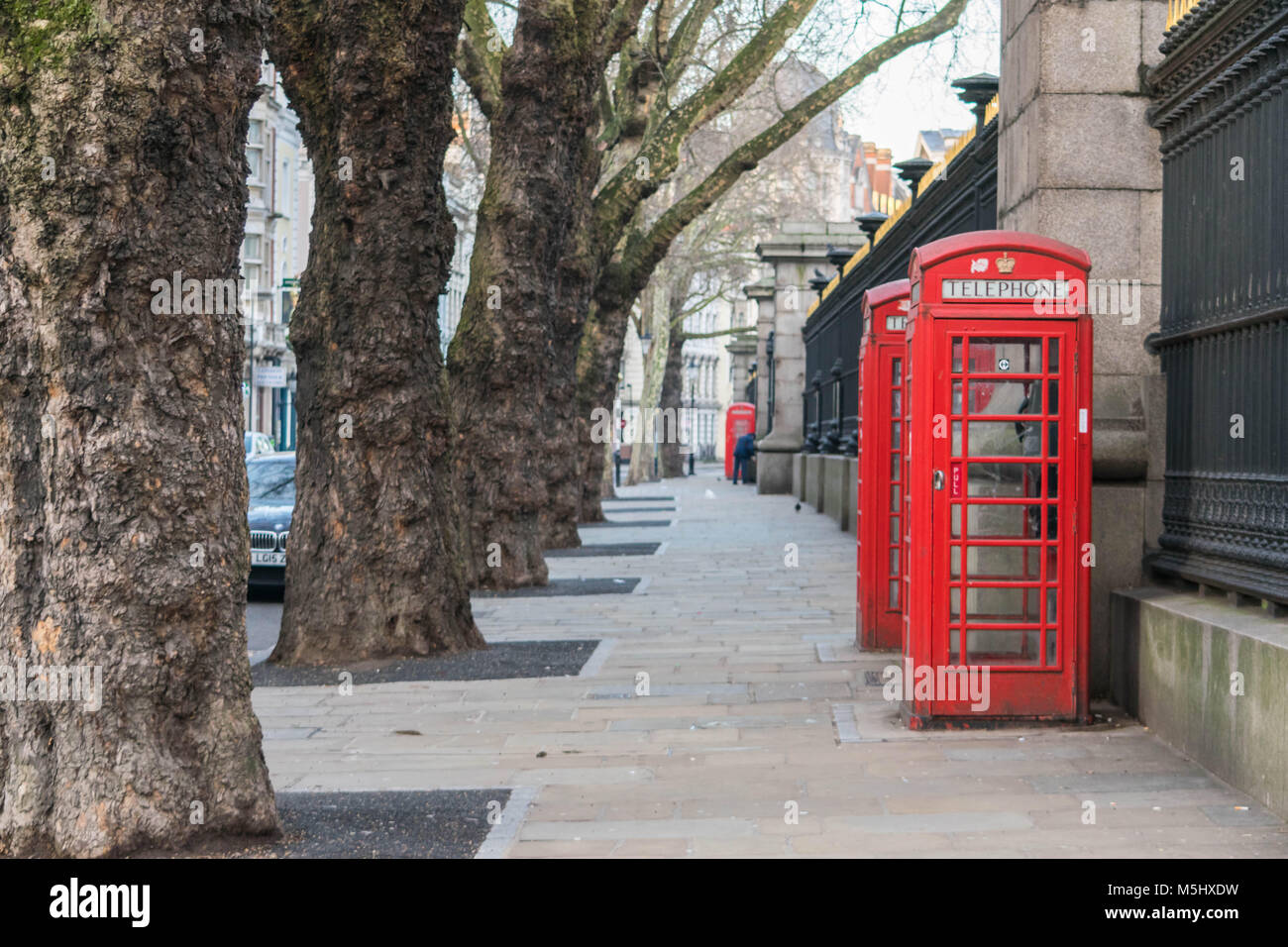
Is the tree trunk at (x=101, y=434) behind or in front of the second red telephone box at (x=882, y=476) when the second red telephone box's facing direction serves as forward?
in front

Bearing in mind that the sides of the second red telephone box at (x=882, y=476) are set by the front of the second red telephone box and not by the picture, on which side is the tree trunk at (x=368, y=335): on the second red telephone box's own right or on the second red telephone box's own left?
on the second red telephone box's own right

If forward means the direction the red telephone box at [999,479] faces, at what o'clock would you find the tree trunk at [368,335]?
The tree trunk is roughly at 4 o'clock from the red telephone box.

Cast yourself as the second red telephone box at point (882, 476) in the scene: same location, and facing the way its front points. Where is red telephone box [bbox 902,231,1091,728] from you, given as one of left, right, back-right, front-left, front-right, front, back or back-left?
front

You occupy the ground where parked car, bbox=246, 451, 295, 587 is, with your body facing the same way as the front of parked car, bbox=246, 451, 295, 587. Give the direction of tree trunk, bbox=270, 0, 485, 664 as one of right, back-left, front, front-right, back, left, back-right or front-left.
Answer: front

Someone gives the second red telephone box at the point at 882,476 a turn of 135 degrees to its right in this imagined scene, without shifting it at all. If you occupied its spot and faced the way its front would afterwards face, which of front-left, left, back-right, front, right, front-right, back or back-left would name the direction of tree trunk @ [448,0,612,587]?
front

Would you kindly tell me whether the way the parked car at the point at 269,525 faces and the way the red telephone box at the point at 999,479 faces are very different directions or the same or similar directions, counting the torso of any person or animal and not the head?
same or similar directions

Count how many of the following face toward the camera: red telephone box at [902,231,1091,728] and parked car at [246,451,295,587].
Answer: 2

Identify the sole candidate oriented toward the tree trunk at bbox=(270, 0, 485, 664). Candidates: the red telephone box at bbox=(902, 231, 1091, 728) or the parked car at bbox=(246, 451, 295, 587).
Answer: the parked car

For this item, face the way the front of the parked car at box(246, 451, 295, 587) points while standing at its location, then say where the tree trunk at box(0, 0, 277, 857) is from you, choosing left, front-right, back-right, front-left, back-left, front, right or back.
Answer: front

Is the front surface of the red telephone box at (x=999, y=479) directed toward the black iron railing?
no

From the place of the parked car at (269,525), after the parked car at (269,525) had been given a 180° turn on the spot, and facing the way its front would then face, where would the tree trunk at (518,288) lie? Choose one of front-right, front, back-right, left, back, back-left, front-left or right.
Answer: back-right

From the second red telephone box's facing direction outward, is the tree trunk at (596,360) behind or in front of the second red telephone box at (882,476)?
behind

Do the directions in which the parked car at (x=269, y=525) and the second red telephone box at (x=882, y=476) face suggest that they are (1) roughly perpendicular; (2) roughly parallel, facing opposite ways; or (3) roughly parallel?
roughly parallel

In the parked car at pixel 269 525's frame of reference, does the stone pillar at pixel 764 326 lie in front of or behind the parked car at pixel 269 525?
behind

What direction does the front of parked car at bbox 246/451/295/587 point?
toward the camera

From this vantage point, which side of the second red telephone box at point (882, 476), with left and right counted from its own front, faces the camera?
front

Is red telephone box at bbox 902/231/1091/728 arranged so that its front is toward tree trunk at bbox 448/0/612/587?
no

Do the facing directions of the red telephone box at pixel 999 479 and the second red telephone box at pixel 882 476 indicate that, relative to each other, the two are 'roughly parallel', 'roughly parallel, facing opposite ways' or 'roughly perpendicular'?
roughly parallel

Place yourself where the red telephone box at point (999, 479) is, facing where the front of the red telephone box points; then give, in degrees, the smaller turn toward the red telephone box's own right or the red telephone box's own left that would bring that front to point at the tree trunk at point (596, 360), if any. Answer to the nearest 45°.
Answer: approximately 180°
